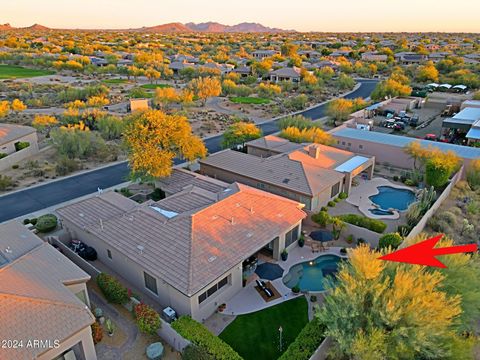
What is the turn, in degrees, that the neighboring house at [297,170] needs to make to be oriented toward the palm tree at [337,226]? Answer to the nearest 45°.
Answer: approximately 135° to its left

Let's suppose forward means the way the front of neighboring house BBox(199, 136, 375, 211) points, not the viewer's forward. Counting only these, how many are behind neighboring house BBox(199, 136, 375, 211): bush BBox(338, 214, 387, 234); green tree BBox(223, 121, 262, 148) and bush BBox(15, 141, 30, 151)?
1

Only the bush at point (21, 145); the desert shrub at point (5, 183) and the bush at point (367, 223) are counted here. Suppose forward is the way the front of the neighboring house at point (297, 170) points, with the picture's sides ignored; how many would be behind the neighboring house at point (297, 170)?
1

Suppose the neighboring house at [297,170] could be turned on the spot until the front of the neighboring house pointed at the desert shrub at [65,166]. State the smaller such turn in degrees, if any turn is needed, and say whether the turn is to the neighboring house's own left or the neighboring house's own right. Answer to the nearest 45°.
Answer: approximately 45° to the neighboring house's own left

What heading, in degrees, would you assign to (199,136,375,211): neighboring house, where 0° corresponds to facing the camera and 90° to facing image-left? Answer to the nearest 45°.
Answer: approximately 135°

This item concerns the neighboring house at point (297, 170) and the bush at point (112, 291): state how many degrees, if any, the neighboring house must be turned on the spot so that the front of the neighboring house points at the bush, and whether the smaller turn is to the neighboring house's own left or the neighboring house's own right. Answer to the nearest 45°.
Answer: approximately 90° to the neighboring house's own left

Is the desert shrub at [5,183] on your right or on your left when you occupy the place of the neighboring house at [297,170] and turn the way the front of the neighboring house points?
on your left

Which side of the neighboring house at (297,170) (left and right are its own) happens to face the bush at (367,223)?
back

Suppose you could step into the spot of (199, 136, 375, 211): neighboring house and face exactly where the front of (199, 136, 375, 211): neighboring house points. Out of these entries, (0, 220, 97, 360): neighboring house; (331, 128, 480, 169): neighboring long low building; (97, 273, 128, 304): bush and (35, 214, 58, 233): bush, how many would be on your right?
1

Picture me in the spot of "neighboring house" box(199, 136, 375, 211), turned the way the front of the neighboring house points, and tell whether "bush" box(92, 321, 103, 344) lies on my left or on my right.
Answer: on my left

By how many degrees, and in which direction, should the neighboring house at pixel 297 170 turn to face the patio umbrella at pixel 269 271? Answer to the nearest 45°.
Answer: approximately 135° to its left

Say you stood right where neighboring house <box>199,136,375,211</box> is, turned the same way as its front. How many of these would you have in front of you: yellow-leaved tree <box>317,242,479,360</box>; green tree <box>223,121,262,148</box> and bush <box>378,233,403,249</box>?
1

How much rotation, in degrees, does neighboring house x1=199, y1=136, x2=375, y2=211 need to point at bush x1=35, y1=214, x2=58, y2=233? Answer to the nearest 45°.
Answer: approximately 90° to its left

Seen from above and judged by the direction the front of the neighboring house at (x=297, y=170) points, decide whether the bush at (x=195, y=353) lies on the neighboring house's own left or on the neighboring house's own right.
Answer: on the neighboring house's own left

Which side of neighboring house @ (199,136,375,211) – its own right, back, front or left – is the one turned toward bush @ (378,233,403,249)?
back
